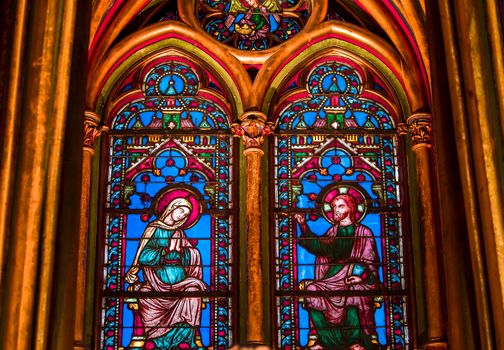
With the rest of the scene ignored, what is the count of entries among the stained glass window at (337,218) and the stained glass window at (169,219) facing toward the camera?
2

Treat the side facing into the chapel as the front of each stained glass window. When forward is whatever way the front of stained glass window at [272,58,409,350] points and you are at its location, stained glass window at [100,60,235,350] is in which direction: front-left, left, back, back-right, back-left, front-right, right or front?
right

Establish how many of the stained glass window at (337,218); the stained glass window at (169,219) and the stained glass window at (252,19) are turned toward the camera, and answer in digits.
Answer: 3

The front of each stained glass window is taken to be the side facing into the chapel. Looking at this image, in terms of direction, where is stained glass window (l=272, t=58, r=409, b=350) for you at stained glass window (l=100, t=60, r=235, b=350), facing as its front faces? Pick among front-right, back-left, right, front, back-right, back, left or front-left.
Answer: left

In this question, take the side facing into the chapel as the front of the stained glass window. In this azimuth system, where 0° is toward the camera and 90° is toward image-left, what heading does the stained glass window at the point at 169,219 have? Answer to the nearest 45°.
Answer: approximately 0°
